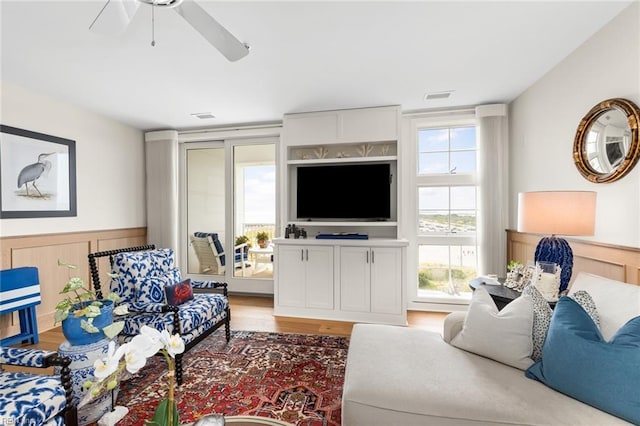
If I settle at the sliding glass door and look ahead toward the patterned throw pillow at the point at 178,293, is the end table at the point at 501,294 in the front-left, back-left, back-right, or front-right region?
front-left

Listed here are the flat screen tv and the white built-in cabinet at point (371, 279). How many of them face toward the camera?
2

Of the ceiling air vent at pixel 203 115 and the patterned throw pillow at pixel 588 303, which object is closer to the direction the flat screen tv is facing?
the patterned throw pillow

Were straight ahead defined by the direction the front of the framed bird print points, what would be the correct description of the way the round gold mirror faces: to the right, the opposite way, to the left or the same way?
the opposite way

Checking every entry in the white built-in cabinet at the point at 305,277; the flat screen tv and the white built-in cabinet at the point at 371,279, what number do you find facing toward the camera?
3

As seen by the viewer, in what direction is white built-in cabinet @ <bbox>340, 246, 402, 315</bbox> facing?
toward the camera

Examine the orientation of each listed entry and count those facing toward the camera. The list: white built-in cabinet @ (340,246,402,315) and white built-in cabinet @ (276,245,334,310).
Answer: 2

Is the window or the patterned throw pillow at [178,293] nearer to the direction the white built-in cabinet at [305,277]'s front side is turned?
the patterned throw pillow

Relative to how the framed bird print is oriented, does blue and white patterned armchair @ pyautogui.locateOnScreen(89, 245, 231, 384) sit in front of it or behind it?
in front

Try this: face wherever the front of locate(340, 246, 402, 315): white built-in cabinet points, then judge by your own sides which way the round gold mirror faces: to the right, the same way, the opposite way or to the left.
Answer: to the right

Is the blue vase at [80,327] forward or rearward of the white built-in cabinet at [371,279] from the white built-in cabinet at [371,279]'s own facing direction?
forward

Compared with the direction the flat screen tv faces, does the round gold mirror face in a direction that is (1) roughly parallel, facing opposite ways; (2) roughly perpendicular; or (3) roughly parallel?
roughly perpendicular

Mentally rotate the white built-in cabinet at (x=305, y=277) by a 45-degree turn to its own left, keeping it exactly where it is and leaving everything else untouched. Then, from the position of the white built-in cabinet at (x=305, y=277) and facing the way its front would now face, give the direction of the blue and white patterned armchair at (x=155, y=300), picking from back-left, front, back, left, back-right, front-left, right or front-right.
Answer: right

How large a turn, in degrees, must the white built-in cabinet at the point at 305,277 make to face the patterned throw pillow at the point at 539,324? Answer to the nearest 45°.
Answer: approximately 45° to its left

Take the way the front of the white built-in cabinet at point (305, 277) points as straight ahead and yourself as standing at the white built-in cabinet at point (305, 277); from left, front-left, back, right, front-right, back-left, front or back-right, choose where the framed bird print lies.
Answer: right

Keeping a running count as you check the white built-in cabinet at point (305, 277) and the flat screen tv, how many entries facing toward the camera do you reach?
2

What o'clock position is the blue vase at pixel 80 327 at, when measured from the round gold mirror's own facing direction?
The blue vase is roughly at 12 o'clock from the round gold mirror.

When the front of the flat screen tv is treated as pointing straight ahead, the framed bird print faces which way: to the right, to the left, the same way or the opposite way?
to the left

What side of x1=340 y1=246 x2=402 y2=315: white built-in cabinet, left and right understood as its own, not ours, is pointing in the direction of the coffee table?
front

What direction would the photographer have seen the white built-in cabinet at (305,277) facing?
facing the viewer
